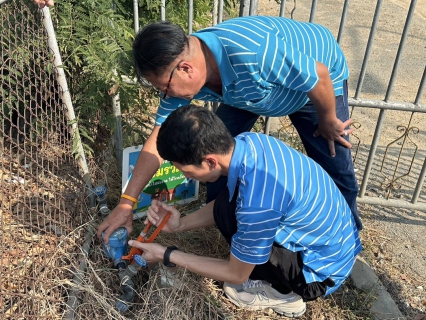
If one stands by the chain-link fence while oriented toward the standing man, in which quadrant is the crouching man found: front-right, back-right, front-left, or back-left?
front-right

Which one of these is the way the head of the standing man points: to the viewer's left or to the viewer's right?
to the viewer's left

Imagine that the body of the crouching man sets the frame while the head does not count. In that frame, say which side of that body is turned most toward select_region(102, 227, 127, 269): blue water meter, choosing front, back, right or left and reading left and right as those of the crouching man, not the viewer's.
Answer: front

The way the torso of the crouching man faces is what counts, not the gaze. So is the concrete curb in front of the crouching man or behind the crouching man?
behind

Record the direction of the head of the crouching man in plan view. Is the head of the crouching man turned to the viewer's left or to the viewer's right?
to the viewer's left

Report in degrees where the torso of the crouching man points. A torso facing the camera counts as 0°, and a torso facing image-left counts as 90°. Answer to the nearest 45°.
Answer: approximately 90°

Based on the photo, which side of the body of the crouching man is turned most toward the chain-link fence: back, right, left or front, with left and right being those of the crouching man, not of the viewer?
front

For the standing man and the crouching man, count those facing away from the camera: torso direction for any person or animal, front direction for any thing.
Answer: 0

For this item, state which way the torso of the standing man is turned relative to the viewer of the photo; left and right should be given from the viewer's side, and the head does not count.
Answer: facing the viewer and to the left of the viewer

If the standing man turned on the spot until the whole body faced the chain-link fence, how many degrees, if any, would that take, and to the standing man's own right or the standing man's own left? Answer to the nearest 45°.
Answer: approximately 45° to the standing man's own right
